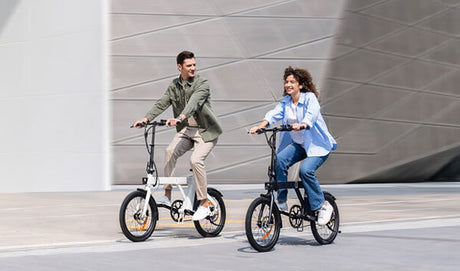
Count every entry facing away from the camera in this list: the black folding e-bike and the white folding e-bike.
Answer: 0

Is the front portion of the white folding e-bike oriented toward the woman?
no

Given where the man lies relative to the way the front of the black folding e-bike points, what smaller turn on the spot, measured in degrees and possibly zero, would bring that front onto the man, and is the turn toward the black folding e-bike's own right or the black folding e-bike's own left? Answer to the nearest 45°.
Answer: approximately 90° to the black folding e-bike's own right

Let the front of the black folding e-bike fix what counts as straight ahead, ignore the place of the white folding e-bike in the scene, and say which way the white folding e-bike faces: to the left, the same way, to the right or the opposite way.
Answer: the same way

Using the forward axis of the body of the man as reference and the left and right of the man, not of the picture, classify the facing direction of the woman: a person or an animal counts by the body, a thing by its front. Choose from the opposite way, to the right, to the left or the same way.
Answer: the same way

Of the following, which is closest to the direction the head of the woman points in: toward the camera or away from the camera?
toward the camera

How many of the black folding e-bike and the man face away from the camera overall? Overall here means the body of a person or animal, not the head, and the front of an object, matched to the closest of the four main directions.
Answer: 0

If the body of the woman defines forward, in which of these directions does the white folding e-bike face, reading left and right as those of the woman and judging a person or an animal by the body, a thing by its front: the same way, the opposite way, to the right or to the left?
the same way

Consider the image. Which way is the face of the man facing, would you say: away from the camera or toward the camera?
toward the camera

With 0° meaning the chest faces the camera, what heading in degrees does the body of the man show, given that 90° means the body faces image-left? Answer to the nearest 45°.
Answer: approximately 45°

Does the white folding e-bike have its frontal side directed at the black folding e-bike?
no

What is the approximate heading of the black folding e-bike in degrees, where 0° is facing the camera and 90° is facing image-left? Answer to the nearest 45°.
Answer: approximately 45°

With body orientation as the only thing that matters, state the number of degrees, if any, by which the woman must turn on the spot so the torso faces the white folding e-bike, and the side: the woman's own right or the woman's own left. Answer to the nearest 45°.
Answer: approximately 45° to the woman's own right
